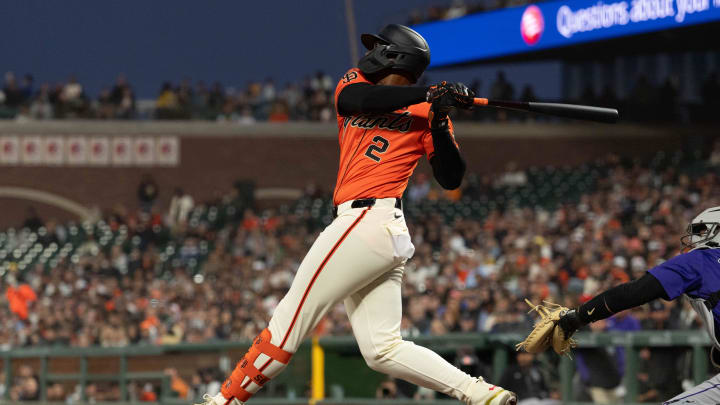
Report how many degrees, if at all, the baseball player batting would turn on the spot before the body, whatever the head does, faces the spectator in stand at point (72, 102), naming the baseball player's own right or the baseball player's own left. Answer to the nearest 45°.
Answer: approximately 135° to the baseball player's own right

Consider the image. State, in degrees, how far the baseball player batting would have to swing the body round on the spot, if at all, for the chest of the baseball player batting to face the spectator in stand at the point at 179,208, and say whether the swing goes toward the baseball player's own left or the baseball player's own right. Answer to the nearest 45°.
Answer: approximately 135° to the baseball player's own right

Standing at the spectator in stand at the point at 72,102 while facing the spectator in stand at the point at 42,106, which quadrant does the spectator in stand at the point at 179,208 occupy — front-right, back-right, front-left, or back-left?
back-left
